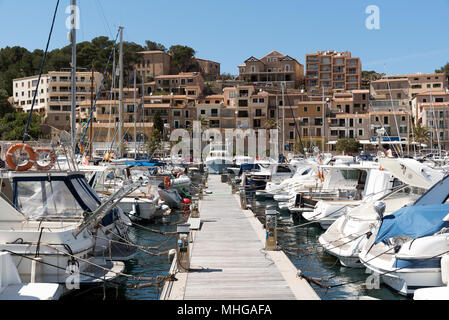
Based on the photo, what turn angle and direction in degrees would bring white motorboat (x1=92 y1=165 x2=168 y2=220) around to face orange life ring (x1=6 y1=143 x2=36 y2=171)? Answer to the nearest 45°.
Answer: approximately 135° to its left

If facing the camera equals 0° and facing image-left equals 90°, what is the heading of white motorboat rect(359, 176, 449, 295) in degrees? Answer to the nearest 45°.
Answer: approximately 225°

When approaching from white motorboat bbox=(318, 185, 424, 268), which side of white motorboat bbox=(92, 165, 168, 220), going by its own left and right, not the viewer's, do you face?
back

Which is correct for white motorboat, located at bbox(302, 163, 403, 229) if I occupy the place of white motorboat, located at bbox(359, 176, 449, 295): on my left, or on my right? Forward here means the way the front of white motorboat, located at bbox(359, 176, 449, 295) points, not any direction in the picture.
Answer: on my left

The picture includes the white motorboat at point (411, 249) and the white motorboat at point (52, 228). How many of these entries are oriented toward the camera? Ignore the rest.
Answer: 0

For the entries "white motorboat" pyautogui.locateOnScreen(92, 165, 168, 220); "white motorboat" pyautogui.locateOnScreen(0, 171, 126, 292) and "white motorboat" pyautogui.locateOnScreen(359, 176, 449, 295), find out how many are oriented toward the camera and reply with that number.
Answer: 0

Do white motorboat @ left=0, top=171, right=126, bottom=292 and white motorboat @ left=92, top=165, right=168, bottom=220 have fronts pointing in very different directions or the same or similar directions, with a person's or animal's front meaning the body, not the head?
same or similar directions

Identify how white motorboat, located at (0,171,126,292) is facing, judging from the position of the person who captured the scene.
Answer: facing away from the viewer and to the left of the viewer
